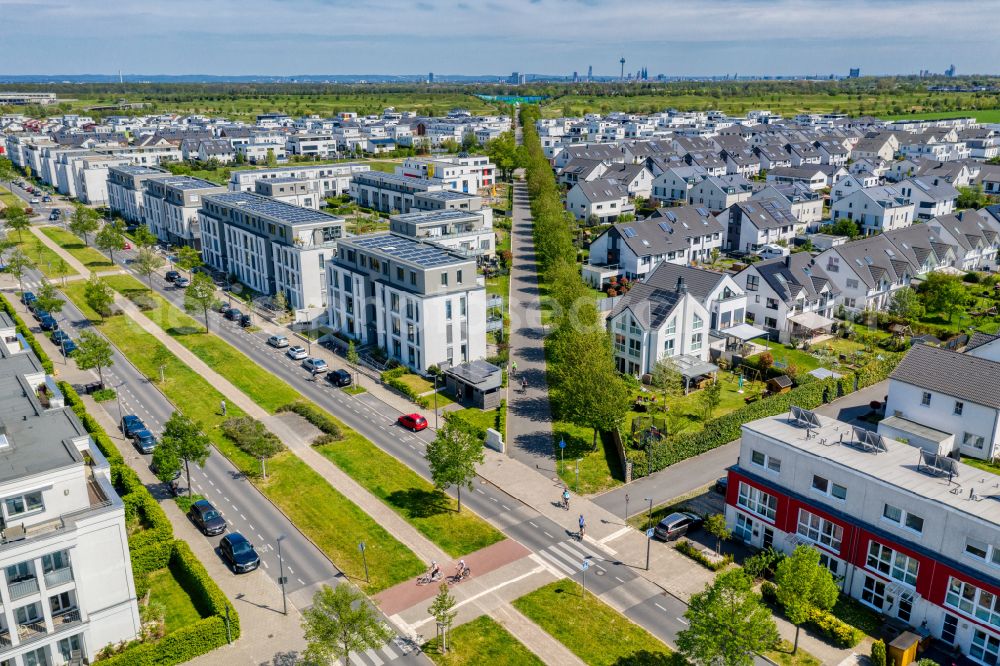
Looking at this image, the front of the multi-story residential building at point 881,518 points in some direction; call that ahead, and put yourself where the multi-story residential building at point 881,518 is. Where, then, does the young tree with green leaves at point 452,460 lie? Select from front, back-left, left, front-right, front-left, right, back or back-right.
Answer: front-right

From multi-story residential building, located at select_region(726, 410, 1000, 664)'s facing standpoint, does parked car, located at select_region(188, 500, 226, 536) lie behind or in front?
in front

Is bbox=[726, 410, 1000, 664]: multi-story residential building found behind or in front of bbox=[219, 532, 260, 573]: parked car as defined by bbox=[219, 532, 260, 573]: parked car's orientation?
in front

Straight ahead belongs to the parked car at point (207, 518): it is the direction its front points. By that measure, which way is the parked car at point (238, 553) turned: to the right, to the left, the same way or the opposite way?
the same way

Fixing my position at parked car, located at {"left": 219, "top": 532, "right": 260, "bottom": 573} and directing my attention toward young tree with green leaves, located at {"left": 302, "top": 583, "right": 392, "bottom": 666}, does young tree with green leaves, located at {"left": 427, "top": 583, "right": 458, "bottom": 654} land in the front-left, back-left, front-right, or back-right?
front-left

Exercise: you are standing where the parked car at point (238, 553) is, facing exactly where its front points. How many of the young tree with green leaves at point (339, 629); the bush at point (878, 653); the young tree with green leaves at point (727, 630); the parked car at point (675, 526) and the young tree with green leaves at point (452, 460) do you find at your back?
0

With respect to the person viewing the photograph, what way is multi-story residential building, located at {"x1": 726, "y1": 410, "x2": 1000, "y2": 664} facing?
facing the viewer and to the left of the viewer

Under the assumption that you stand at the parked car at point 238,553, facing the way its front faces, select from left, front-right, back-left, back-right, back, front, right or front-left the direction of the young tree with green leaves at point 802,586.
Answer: front

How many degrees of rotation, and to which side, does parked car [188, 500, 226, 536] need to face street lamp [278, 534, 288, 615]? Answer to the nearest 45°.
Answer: approximately 45° to its right

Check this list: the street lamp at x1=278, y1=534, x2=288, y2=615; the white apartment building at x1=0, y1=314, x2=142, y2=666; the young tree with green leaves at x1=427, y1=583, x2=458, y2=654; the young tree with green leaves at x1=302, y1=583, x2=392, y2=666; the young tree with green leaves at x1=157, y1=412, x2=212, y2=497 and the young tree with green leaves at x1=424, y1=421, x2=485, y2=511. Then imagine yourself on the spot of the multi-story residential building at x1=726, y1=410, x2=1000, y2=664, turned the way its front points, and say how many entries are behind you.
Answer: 0

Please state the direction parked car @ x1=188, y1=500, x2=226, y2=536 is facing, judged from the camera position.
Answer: facing the viewer and to the right of the viewer

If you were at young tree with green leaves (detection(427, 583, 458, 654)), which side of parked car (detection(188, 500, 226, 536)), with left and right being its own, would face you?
front

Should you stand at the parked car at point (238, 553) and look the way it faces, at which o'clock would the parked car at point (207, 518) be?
the parked car at point (207, 518) is roughly at 7 o'clock from the parked car at point (238, 553).

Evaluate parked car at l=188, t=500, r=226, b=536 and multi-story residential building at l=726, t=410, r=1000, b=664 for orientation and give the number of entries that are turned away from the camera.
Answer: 0

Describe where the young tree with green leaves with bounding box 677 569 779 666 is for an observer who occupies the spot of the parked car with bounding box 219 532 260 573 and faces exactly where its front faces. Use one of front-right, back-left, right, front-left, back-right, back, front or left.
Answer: front

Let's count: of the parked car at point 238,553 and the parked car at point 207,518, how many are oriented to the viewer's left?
0
